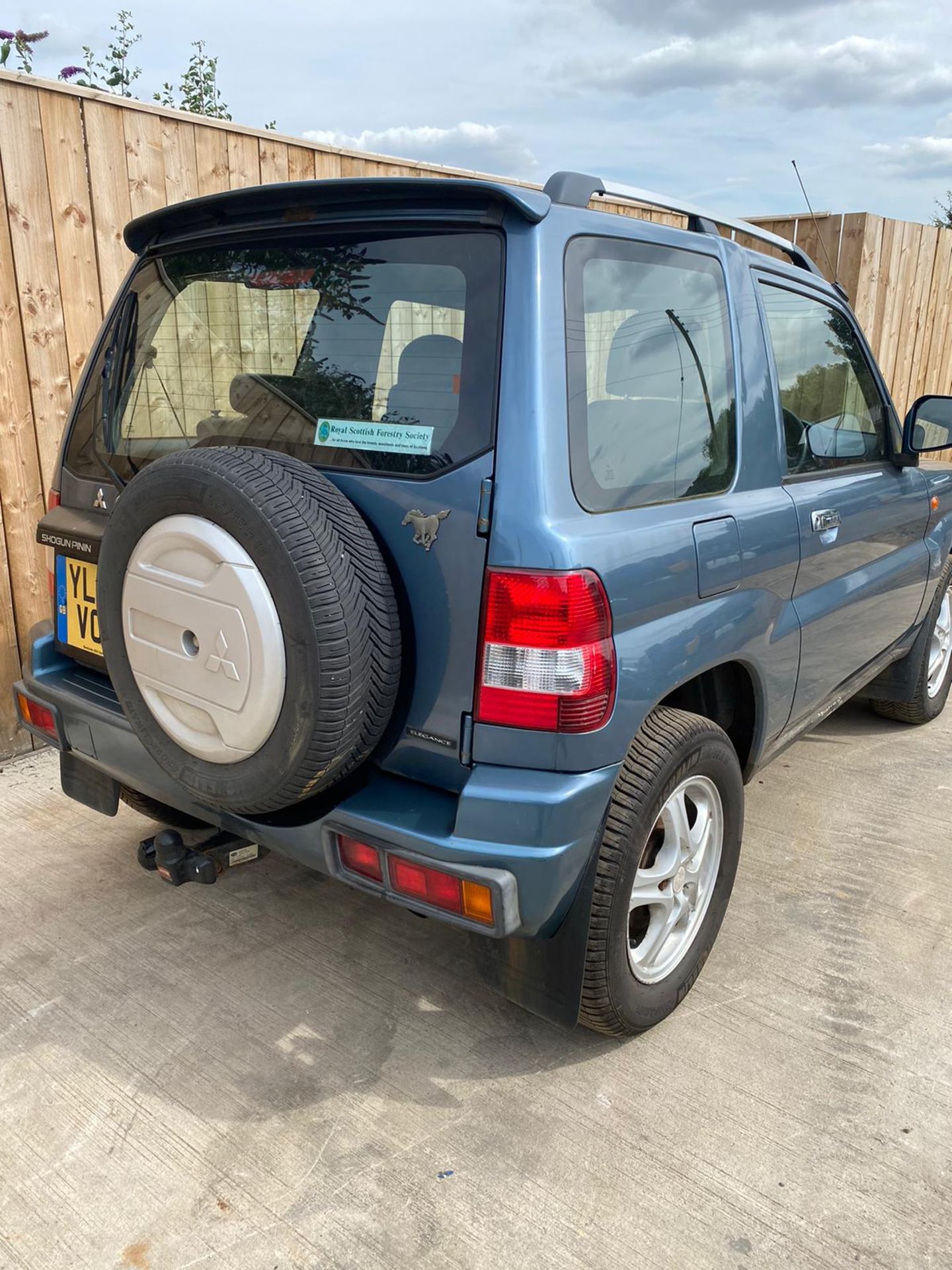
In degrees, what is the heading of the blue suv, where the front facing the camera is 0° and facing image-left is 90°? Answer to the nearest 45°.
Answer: approximately 225°
